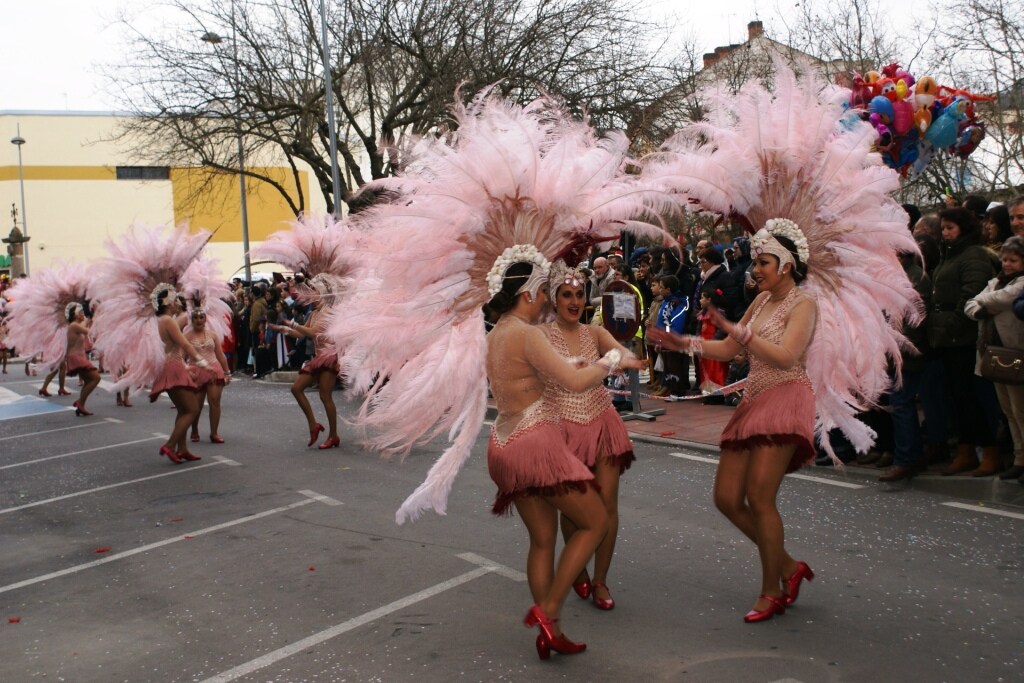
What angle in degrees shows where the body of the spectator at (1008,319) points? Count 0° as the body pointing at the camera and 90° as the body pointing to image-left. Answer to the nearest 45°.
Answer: approximately 45°

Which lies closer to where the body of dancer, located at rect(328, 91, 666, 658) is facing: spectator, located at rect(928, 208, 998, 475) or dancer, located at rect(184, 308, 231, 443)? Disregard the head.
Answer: the spectator

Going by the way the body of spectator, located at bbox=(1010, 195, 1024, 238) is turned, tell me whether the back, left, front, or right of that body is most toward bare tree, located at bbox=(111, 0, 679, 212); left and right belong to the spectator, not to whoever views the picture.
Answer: right

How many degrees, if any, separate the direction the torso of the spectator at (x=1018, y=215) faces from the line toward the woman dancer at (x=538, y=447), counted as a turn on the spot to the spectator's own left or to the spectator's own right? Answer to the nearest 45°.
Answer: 0° — they already face them

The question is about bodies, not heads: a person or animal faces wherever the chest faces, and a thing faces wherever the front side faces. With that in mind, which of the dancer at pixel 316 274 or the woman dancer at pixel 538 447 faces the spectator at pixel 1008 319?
the woman dancer

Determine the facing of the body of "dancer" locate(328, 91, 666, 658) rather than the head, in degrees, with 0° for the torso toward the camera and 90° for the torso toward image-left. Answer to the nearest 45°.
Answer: approximately 225°

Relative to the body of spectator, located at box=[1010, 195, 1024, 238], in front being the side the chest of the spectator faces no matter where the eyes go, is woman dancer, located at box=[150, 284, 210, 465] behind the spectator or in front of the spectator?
in front

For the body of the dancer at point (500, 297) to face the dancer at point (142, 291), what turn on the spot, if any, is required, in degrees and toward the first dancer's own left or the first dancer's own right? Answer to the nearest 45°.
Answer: approximately 90° to the first dancer's own left

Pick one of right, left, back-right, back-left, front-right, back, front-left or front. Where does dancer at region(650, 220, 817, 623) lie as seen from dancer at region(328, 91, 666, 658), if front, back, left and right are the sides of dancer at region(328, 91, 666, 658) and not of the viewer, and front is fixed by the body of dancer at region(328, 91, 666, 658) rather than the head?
front-right

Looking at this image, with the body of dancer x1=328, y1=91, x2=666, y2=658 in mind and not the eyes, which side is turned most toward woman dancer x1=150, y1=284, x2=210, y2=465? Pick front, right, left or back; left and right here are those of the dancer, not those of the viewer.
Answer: left

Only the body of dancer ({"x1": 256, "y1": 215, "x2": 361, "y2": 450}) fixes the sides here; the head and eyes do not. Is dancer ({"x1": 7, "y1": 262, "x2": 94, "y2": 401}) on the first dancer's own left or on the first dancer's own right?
on the first dancer's own right

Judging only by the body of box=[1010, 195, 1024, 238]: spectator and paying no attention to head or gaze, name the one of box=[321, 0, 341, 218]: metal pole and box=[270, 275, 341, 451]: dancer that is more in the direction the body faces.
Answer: the dancer

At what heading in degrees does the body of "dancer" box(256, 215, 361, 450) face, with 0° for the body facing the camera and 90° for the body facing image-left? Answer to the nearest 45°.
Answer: approximately 90°

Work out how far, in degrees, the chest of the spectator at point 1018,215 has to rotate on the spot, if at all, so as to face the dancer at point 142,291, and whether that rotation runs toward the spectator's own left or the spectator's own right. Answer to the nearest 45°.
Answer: approximately 45° to the spectator's own right

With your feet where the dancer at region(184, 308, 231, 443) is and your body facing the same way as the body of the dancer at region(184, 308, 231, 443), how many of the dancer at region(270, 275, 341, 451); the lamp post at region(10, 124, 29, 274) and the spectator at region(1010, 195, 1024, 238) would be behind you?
1
